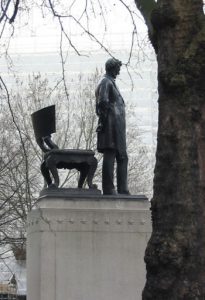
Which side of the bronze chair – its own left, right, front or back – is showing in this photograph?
right

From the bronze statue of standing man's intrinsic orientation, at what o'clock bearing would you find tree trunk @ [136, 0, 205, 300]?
The tree trunk is roughly at 3 o'clock from the bronze statue of standing man.

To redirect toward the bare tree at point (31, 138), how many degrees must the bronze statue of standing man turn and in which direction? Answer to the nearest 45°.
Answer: approximately 90° to its left

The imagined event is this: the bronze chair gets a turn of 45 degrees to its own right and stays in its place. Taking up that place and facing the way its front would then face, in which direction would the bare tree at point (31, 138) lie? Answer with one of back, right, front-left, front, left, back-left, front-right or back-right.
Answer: back-left

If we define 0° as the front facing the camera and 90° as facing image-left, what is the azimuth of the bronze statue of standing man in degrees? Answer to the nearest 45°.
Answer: approximately 270°

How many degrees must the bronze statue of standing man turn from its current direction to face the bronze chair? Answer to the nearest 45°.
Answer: approximately 180°

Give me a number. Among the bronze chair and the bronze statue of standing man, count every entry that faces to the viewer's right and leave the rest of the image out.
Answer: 2
